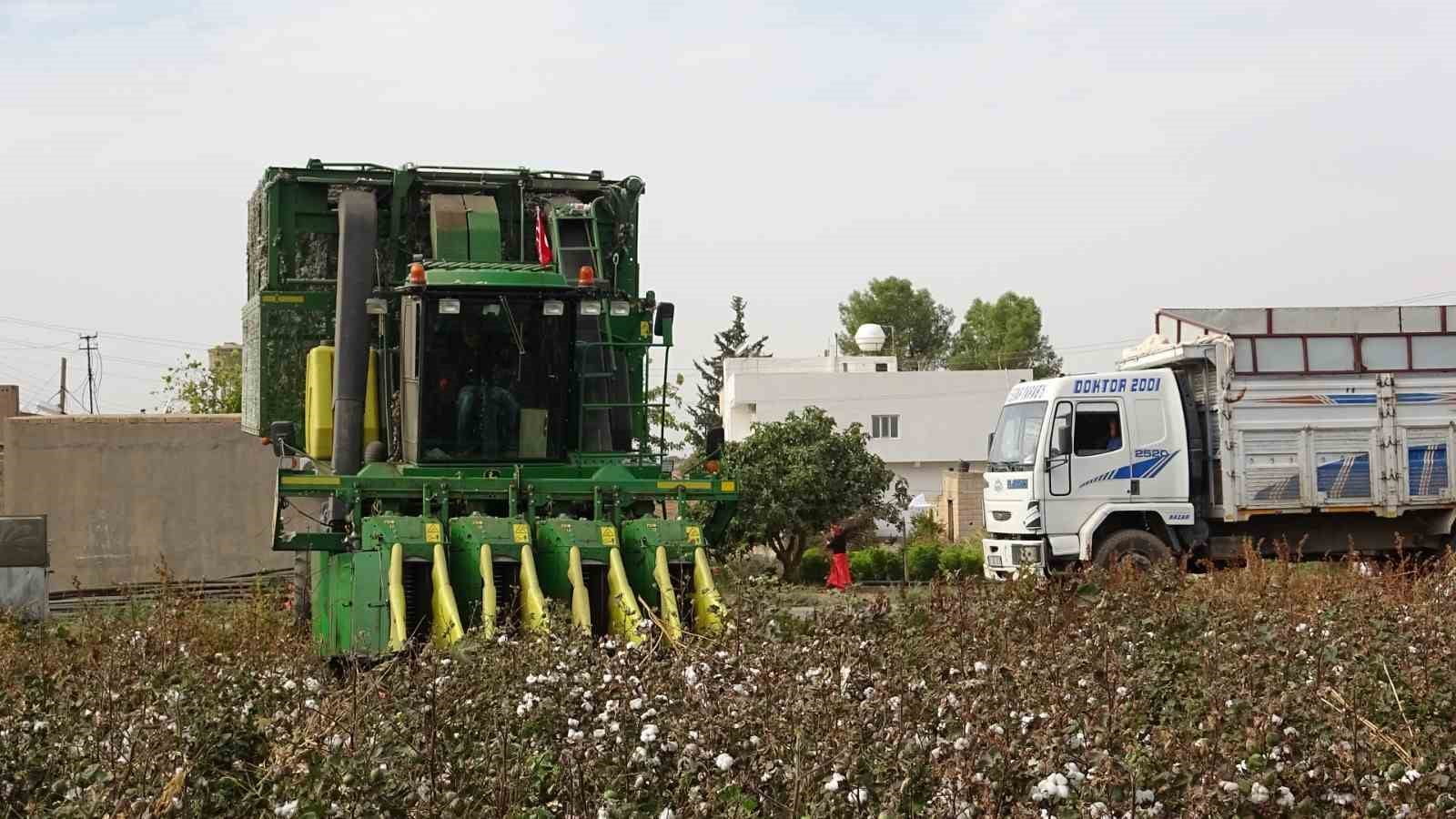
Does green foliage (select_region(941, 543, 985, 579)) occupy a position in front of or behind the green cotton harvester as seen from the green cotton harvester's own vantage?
behind

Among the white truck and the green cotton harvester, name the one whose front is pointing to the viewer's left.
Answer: the white truck

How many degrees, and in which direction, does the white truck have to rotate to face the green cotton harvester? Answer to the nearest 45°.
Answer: approximately 45° to its left

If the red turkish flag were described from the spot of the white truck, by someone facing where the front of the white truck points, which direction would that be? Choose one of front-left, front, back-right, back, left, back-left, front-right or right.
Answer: front-left

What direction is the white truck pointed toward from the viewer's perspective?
to the viewer's left

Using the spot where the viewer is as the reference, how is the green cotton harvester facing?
facing the viewer

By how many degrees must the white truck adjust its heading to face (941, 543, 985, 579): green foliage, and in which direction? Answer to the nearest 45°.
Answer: approximately 45° to its right

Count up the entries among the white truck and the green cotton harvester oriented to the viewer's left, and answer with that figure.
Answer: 1

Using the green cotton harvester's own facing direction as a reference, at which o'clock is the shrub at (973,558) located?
The shrub is roughly at 7 o'clock from the green cotton harvester.

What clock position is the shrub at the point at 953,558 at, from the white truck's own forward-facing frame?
The shrub is roughly at 2 o'clock from the white truck.
